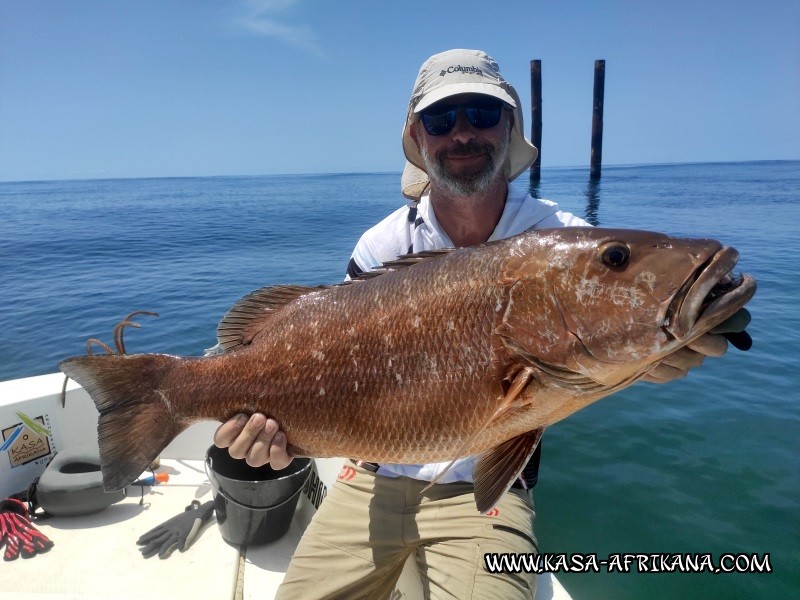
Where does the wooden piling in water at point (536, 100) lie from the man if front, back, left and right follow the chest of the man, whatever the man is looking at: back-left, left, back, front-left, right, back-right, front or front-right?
back

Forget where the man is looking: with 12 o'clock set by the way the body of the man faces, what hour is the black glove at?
The black glove is roughly at 3 o'clock from the man.

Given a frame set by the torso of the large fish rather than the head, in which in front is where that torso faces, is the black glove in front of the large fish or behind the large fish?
behind

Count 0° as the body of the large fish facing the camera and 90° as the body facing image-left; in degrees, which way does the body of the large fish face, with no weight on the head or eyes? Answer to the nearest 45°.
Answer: approximately 270°

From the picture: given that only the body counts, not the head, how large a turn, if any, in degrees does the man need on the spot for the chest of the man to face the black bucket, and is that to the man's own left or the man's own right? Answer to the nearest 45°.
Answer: approximately 90° to the man's own right

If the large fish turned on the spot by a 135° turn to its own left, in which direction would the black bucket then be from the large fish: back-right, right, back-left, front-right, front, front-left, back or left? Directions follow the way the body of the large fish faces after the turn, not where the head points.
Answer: front

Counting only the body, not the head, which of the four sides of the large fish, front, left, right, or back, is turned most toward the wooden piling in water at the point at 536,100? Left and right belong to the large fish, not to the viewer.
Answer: left

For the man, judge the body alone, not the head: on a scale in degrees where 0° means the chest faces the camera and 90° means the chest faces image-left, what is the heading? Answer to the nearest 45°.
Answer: approximately 0°
